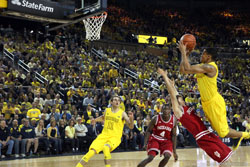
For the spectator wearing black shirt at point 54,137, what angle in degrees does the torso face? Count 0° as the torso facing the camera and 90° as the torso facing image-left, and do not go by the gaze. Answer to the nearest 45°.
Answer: approximately 315°

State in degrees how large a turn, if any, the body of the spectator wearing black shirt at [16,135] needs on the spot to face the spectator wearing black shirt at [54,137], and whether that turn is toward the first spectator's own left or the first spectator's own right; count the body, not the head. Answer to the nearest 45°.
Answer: approximately 90° to the first spectator's own left

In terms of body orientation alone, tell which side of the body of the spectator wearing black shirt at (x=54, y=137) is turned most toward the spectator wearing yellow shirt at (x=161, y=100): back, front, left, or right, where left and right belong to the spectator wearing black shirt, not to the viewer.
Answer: left

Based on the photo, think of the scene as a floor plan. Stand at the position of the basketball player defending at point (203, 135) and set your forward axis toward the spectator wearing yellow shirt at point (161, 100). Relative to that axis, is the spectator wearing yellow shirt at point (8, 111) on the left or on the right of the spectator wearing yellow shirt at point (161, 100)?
left

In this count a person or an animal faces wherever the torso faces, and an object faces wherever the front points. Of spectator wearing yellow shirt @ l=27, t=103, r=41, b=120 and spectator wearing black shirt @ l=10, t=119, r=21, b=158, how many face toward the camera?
2

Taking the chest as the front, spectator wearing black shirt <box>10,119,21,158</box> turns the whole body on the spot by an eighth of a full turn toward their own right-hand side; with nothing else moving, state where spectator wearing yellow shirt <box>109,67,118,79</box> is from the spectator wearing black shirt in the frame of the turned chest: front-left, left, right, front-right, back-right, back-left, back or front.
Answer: back

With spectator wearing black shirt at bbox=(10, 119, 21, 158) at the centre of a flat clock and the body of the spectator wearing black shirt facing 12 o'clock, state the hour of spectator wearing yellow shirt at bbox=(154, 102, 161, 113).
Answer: The spectator wearing yellow shirt is roughly at 8 o'clock from the spectator wearing black shirt.
